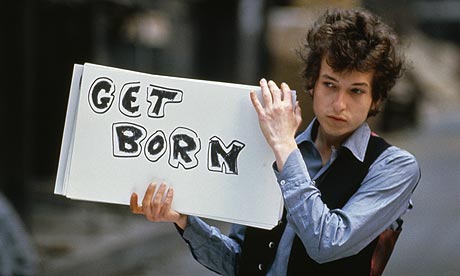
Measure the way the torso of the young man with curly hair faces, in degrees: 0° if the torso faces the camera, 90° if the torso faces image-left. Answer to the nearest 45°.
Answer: approximately 45°
